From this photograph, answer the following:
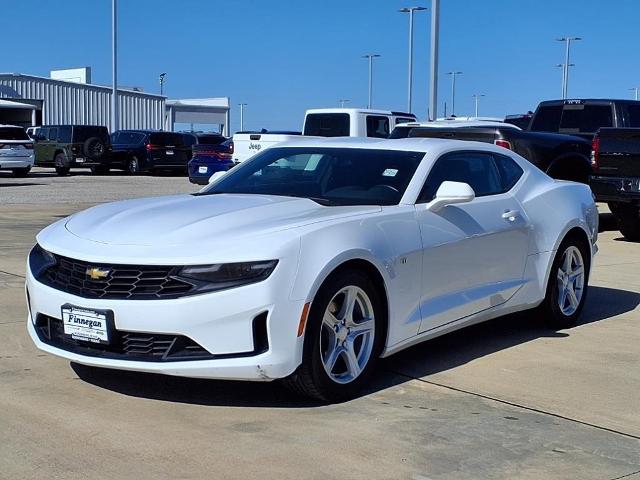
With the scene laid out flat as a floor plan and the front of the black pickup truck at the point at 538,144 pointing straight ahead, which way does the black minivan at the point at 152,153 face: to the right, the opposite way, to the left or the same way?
to the left

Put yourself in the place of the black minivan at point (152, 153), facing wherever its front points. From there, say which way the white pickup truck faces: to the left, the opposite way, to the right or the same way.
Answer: to the right

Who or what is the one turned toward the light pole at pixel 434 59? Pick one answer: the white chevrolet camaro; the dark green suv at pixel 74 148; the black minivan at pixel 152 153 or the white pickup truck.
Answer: the white pickup truck

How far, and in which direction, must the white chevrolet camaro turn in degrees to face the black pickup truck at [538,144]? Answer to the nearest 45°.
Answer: approximately 135° to its right

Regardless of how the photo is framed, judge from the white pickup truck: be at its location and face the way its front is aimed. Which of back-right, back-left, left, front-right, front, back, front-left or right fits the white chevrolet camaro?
back-right

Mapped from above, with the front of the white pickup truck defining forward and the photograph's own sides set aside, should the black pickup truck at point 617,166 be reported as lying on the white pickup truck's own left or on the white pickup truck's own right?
on the white pickup truck's own right

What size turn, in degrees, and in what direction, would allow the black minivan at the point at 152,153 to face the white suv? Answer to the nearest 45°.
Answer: approximately 90° to its left

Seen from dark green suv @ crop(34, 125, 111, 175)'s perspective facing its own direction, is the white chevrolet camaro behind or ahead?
behind

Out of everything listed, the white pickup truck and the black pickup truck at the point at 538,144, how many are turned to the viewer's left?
0

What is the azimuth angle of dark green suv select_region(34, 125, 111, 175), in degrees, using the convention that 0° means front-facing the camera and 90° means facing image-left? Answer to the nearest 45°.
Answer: approximately 135°
